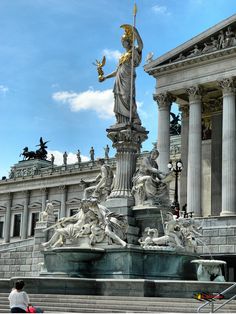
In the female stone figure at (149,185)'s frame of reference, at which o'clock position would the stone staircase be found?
The stone staircase is roughly at 2 o'clock from the female stone figure.

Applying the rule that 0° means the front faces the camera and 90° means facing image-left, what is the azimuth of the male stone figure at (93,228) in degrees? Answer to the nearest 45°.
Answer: approximately 45°

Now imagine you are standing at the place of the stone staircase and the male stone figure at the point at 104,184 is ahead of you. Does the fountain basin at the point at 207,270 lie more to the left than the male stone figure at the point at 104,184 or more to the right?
right

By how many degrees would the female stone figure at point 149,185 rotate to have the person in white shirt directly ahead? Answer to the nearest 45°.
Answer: approximately 45° to its right

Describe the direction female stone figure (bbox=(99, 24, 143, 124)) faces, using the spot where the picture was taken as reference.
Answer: facing the viewer and to the left of the viewer

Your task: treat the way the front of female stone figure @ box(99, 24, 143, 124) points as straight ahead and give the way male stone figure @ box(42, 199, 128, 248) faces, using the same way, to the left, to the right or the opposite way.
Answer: the same way

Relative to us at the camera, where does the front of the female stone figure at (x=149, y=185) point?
facing the viewer and to the right of the viewer

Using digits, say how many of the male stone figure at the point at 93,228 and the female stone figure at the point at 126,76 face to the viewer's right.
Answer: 0
